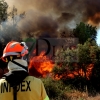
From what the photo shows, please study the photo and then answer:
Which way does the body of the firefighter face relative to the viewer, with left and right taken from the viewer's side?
facing away from the viewer

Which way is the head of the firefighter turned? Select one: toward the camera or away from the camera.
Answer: away from the camera
